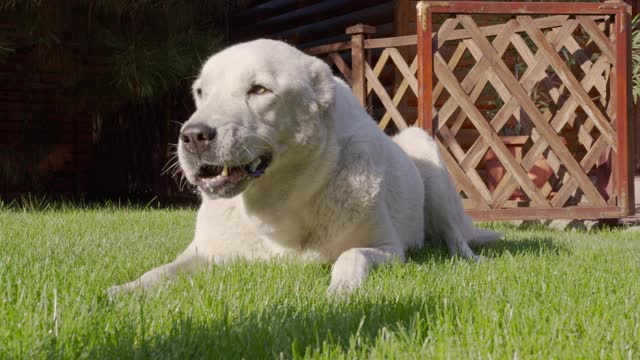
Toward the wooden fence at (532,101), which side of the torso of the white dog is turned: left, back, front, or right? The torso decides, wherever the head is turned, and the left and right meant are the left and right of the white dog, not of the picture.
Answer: back

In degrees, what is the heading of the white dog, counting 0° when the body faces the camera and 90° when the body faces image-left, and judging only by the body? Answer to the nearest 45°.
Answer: approximately 45°
